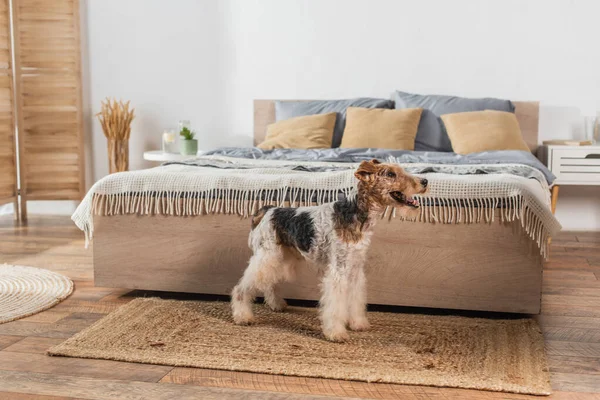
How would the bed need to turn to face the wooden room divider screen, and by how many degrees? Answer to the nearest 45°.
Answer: approximately 135° to its right

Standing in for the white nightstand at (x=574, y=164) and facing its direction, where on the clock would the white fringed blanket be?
The white fringed blanket is roughly at 1 o'clock from the white nightstand.

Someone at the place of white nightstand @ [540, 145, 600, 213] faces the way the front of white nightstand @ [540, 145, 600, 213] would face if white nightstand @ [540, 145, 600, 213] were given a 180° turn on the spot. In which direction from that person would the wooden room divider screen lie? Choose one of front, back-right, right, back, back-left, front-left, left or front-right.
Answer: left

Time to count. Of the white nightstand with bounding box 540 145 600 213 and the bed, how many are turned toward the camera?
2

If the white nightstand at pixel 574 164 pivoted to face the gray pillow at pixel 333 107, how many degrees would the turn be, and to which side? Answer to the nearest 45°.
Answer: approximately 90° to its right

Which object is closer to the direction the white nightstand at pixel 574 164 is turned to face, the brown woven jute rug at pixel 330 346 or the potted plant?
the brown woven jute rug

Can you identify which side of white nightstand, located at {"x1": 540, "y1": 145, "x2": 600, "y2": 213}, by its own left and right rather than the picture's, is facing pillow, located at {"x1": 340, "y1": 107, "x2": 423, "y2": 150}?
right

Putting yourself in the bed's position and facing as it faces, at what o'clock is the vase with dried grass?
The vase with dried grass is roughly at 5 o'clock from the bed.

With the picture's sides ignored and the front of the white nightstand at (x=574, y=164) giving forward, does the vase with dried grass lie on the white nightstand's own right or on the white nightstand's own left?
on the white nightstand's own right

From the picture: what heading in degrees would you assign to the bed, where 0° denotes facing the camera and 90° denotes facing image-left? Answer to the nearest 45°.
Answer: approximately 0°

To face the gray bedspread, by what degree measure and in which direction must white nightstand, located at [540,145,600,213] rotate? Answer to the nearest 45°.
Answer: approximately 45° to its right

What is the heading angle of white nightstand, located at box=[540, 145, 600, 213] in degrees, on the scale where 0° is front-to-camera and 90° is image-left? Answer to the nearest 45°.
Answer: approximately 0°

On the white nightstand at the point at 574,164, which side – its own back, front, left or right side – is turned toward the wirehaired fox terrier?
front
